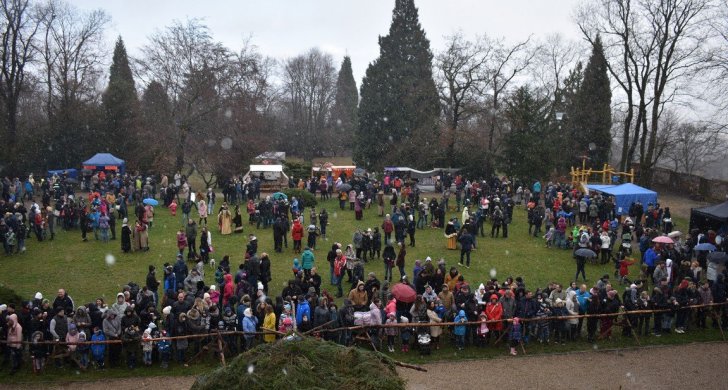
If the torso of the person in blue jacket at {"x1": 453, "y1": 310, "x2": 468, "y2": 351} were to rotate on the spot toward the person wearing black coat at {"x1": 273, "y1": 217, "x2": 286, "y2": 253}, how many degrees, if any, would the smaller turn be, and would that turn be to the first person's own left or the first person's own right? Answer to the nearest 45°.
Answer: approximately 135° to the first person's own right

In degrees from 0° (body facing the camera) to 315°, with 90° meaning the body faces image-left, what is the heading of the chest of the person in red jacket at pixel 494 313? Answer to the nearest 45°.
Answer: approximately 0°
